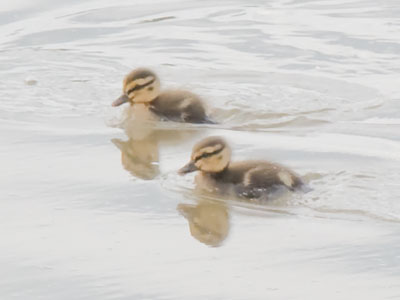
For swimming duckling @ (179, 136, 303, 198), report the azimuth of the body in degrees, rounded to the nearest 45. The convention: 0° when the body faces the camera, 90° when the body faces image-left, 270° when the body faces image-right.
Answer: approximately 90°

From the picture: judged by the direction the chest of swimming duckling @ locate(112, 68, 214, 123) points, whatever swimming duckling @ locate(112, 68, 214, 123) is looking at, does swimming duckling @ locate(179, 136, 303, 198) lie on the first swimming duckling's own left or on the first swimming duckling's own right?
on the first swimming duckling's own left

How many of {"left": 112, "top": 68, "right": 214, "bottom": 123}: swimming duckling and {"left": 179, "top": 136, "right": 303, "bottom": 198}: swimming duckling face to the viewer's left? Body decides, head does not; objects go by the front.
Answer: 2

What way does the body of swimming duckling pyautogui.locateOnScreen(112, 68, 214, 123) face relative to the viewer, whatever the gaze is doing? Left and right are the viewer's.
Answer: facing to the left of the viewer

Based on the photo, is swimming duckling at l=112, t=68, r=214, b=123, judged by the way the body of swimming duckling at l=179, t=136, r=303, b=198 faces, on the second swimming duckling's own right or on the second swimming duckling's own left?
on the second swimming duckling's own right
